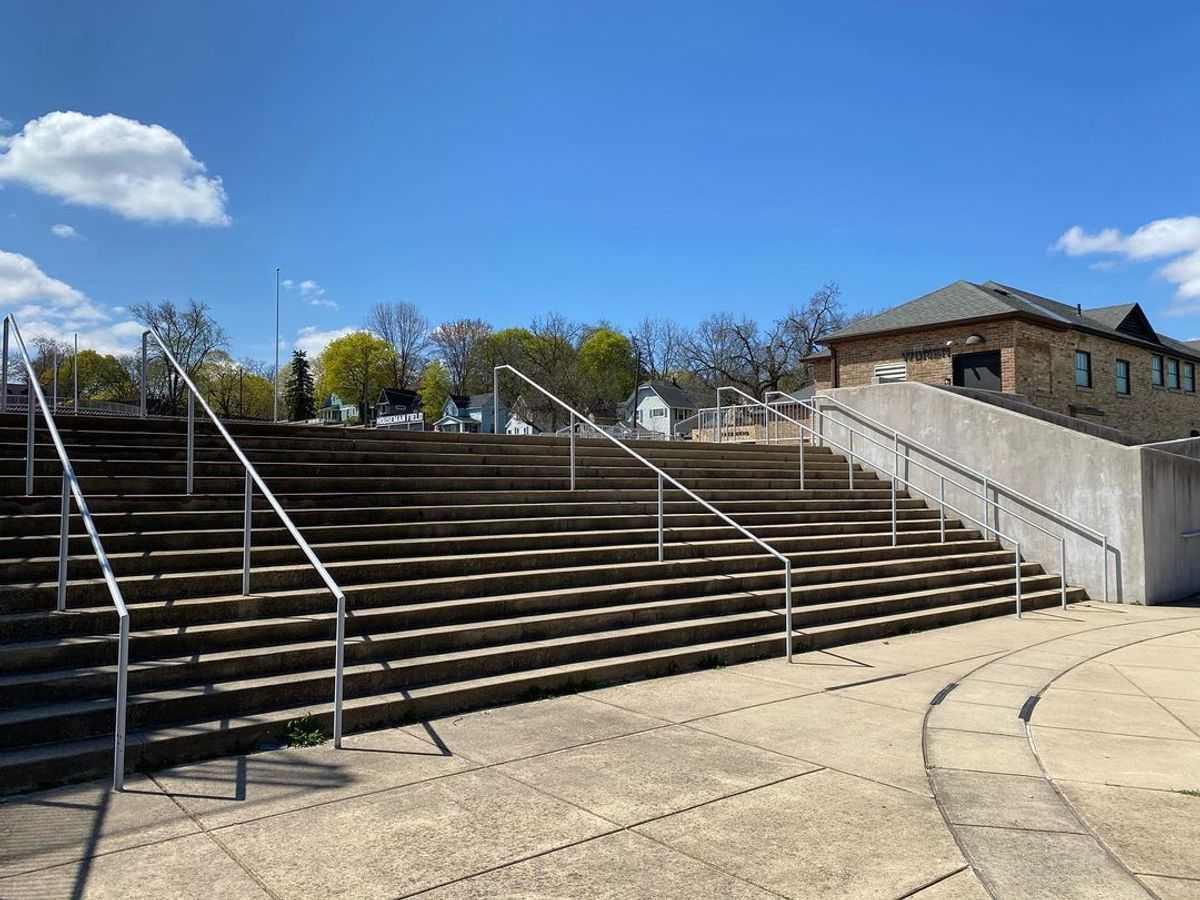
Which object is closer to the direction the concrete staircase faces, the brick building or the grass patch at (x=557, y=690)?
the grass patch

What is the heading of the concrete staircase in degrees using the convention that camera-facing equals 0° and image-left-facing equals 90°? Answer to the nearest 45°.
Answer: approximately 315°

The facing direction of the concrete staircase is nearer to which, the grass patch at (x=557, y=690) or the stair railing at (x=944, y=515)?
the grass patch

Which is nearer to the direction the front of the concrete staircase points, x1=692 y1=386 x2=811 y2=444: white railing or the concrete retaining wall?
the concrete retaining wall

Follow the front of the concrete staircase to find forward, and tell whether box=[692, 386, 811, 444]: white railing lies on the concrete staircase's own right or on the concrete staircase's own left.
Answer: on the concrete staircase's own left

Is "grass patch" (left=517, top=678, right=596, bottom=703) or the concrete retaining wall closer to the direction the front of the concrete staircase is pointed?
the grass patch

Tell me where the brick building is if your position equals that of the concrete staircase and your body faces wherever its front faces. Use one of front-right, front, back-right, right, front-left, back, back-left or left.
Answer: left

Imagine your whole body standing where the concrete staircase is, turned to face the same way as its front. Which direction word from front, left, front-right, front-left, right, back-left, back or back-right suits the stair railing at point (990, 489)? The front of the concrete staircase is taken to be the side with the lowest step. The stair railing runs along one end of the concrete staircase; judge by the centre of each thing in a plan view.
left

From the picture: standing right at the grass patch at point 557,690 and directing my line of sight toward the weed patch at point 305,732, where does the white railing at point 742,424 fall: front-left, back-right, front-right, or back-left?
back-right

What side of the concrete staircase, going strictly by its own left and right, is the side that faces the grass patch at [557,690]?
front
